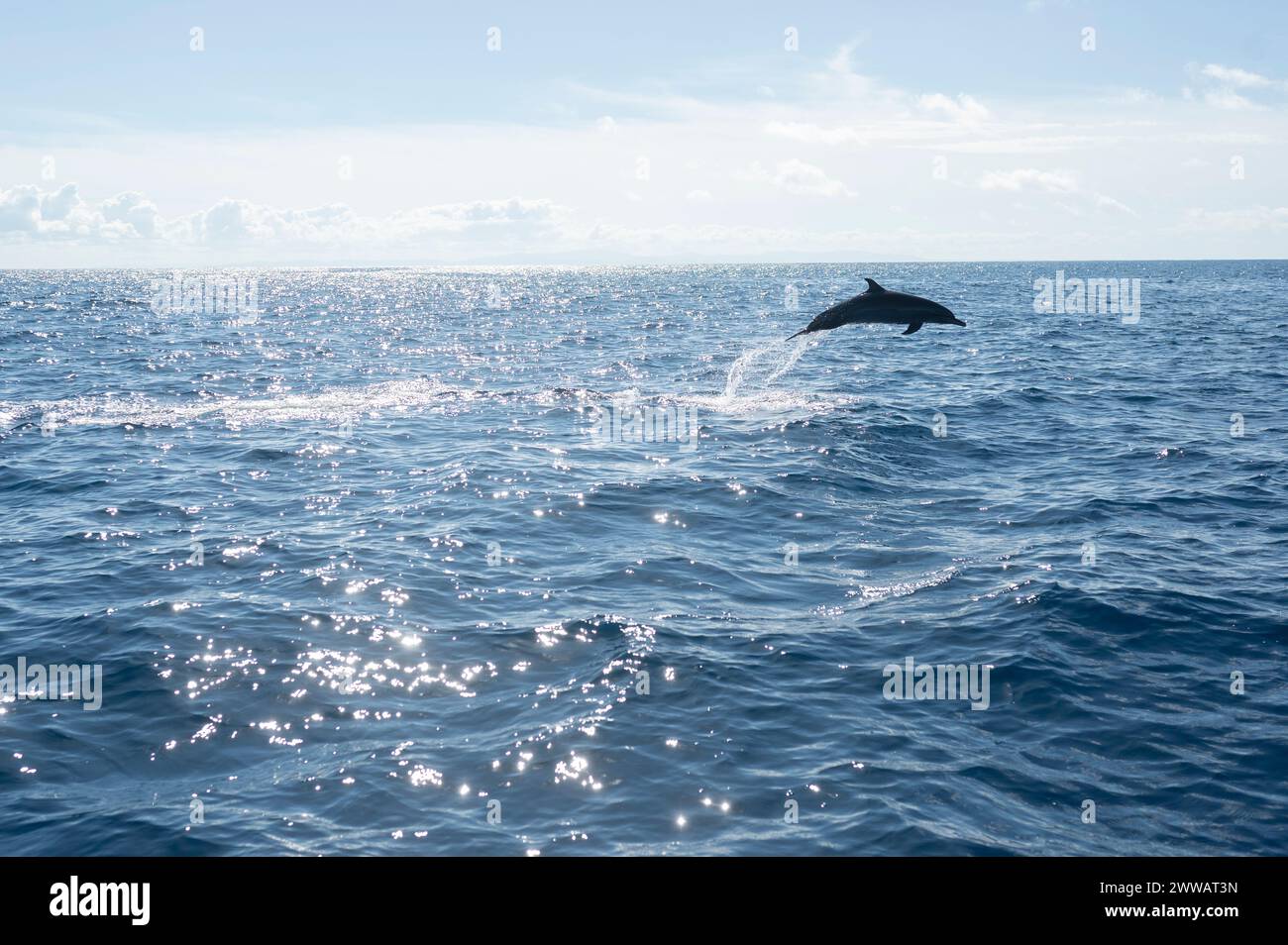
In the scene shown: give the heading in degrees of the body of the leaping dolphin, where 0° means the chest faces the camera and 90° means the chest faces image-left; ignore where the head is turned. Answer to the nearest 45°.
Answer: approximately 270°
